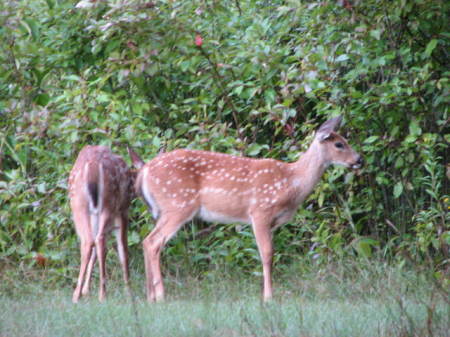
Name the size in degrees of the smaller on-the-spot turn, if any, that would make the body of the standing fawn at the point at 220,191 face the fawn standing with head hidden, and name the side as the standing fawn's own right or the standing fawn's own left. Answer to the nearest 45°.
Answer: approximately 180°

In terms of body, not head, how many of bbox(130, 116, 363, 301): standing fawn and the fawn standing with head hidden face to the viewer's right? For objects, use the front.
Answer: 1

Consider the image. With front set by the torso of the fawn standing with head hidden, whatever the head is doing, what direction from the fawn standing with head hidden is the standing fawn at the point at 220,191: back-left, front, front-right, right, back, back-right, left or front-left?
right

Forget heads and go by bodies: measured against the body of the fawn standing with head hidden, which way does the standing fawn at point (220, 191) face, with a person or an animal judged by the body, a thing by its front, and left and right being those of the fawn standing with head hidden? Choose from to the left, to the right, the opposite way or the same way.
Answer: to the right

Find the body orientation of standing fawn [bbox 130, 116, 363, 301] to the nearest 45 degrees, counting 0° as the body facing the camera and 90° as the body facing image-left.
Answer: approximately 270°

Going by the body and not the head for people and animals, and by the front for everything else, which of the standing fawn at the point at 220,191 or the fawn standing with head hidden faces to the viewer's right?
the standing fawn

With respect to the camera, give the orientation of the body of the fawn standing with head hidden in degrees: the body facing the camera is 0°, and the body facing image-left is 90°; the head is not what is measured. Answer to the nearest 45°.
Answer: approximately 180°
